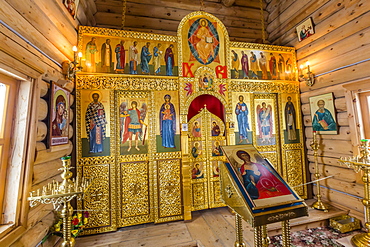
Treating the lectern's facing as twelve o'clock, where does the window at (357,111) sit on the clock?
The window is roughly at 9 o'clock from the lectern.

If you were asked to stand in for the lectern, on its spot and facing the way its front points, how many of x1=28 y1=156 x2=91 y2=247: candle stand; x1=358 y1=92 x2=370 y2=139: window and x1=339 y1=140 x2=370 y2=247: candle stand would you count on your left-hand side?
2

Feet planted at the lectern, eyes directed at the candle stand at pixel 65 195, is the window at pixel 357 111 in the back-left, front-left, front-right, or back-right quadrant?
back-right

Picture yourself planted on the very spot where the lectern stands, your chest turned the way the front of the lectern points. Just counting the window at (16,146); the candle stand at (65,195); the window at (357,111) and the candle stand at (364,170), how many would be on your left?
2

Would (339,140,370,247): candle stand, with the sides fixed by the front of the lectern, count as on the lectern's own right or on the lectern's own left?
on the lectern's own left

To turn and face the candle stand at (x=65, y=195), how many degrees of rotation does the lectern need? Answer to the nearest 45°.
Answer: approximately 90° to its right

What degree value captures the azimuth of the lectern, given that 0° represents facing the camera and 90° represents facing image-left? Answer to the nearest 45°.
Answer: approximately 315°

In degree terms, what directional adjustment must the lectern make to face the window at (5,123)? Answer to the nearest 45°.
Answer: approximately 90° to its right

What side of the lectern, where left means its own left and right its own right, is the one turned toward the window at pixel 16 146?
right

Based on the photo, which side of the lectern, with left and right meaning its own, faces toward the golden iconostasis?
back

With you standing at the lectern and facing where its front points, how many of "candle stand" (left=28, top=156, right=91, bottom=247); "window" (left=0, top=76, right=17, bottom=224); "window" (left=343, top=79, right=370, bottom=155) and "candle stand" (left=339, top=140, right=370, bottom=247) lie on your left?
2

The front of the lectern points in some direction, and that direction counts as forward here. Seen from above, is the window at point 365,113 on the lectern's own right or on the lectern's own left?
on the lectern's own left
